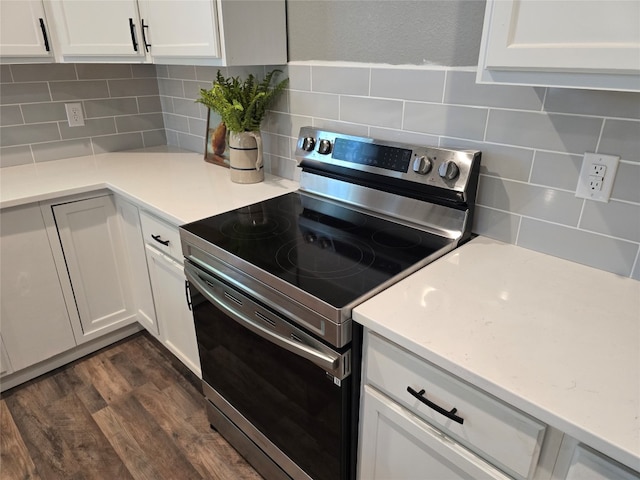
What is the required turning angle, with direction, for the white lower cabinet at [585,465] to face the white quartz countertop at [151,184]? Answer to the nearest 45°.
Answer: approximately 45° to its right

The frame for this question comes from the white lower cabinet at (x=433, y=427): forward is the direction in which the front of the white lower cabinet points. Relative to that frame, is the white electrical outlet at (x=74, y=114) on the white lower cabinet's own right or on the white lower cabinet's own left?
on the white lower cabinet's own right

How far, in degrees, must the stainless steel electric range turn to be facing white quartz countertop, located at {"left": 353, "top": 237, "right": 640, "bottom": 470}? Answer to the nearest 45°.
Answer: approximately 90° to its left

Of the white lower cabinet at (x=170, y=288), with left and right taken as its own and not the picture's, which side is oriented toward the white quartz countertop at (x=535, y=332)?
left

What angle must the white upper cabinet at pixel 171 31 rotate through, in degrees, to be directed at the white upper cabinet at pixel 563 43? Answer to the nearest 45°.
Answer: approximately 90° to its left

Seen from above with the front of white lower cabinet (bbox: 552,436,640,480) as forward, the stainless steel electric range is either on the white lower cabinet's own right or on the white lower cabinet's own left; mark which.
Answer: on the white lower cabinet's own right

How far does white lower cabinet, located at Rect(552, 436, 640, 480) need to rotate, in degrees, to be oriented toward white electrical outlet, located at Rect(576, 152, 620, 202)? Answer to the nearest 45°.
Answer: approximately 135° to its right
